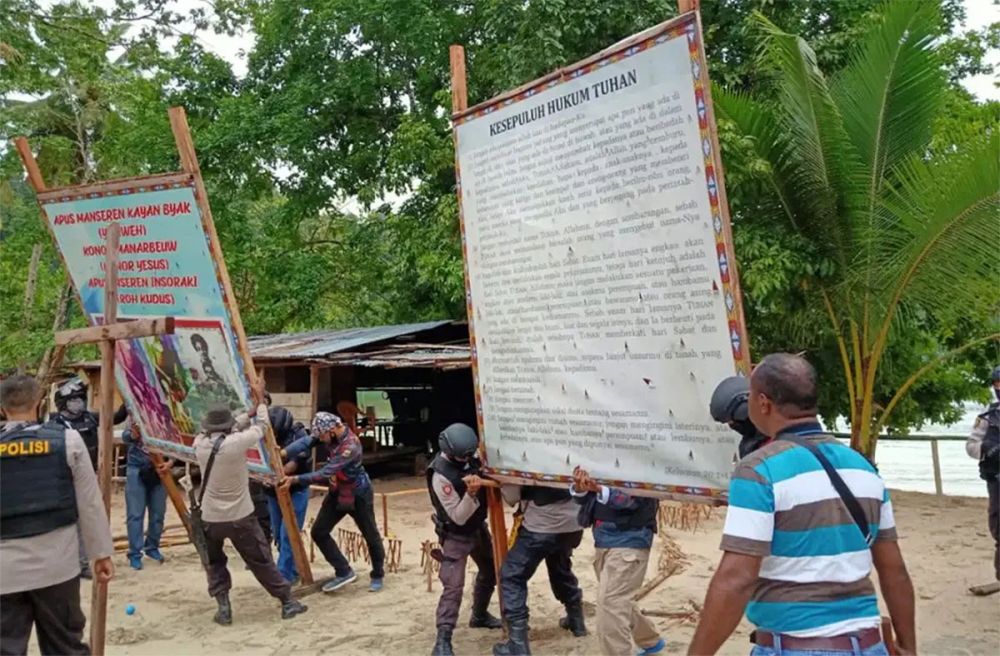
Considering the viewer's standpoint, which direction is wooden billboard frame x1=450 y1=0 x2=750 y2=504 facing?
facing the viewer and to the left of the viewer

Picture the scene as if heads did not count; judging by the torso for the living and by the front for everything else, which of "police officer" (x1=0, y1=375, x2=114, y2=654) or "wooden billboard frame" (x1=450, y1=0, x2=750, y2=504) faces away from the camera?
the police officer

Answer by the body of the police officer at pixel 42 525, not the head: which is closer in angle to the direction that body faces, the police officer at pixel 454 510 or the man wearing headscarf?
the man wearing headscarf

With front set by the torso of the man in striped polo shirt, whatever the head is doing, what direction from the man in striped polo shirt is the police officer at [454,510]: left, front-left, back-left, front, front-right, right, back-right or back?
front

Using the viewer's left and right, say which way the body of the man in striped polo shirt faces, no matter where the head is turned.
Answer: facing away from the viewer and to the left of the viewer

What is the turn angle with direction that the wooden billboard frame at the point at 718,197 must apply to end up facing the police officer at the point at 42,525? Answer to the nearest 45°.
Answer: approximately 45° to its right

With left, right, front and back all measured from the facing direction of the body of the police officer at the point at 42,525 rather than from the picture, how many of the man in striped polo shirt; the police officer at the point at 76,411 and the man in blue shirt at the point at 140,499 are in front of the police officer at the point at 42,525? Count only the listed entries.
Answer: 2

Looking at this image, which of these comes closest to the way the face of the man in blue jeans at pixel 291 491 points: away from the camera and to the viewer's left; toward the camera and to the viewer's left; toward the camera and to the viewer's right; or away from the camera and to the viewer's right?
away from the camera and to the viewer's left

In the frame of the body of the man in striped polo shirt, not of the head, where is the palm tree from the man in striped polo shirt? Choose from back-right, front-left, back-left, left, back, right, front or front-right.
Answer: front-right

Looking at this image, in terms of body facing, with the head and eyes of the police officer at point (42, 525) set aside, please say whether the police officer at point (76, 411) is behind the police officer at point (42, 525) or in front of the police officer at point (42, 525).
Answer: in front

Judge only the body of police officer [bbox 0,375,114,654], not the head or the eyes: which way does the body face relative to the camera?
away from the camera

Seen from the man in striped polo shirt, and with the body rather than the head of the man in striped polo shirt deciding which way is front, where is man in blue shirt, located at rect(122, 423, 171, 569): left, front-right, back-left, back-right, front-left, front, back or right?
front

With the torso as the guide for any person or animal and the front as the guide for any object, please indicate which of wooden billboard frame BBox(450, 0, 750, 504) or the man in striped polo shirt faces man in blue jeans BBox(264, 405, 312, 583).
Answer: the man in striped polo shirt

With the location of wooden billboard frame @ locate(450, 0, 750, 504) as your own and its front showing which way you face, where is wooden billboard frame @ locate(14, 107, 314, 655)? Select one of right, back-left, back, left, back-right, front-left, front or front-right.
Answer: right

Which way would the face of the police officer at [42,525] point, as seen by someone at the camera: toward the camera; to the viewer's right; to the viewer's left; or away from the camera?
away from the camera

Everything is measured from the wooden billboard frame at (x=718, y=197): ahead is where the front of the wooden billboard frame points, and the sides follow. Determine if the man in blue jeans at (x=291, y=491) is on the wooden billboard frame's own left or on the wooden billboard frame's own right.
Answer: on the wooden billboard frame's own right

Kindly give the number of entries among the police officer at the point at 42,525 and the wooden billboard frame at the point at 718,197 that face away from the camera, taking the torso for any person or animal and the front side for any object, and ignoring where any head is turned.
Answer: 1
